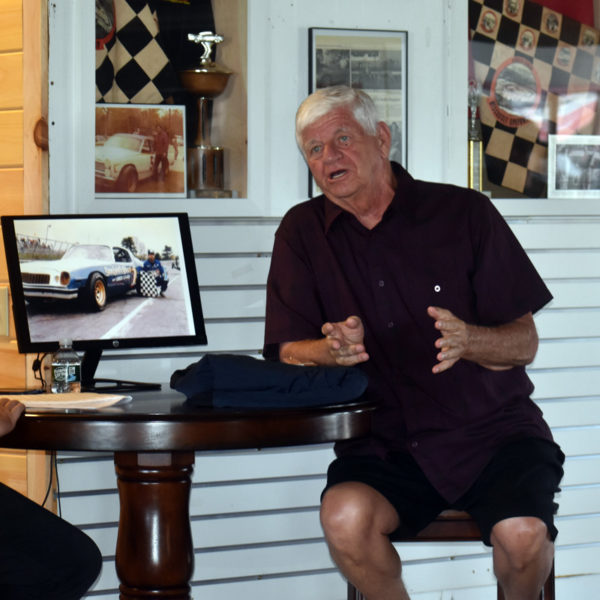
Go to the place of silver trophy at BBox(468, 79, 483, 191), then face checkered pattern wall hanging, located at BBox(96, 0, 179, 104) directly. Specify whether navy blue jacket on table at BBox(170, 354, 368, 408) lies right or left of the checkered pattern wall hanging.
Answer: left

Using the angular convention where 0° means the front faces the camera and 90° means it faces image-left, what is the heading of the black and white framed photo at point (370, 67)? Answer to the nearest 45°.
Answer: approximately 0°
